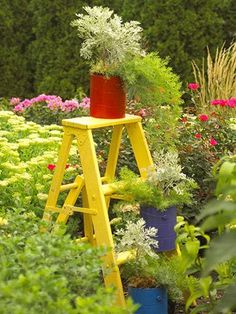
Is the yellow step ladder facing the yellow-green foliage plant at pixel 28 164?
no

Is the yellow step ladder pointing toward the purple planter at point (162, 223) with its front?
no

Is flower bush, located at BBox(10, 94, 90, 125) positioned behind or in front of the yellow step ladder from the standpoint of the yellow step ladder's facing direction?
behind

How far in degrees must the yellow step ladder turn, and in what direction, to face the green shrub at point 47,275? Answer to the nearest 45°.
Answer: approximately 45° to its right
